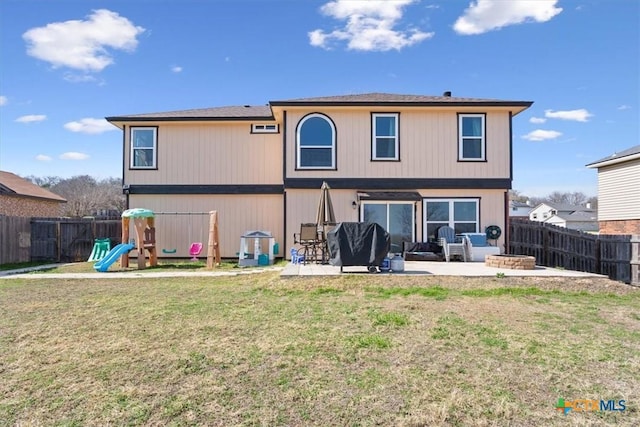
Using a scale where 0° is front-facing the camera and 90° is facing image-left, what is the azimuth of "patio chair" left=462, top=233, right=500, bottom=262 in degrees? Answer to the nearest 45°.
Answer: approximately 315°

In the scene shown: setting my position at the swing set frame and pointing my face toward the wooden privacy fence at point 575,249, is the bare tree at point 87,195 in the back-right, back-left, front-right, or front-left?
back-left

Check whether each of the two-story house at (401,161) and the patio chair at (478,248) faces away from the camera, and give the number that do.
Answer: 1

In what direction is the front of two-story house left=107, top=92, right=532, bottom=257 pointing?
away from the camera
